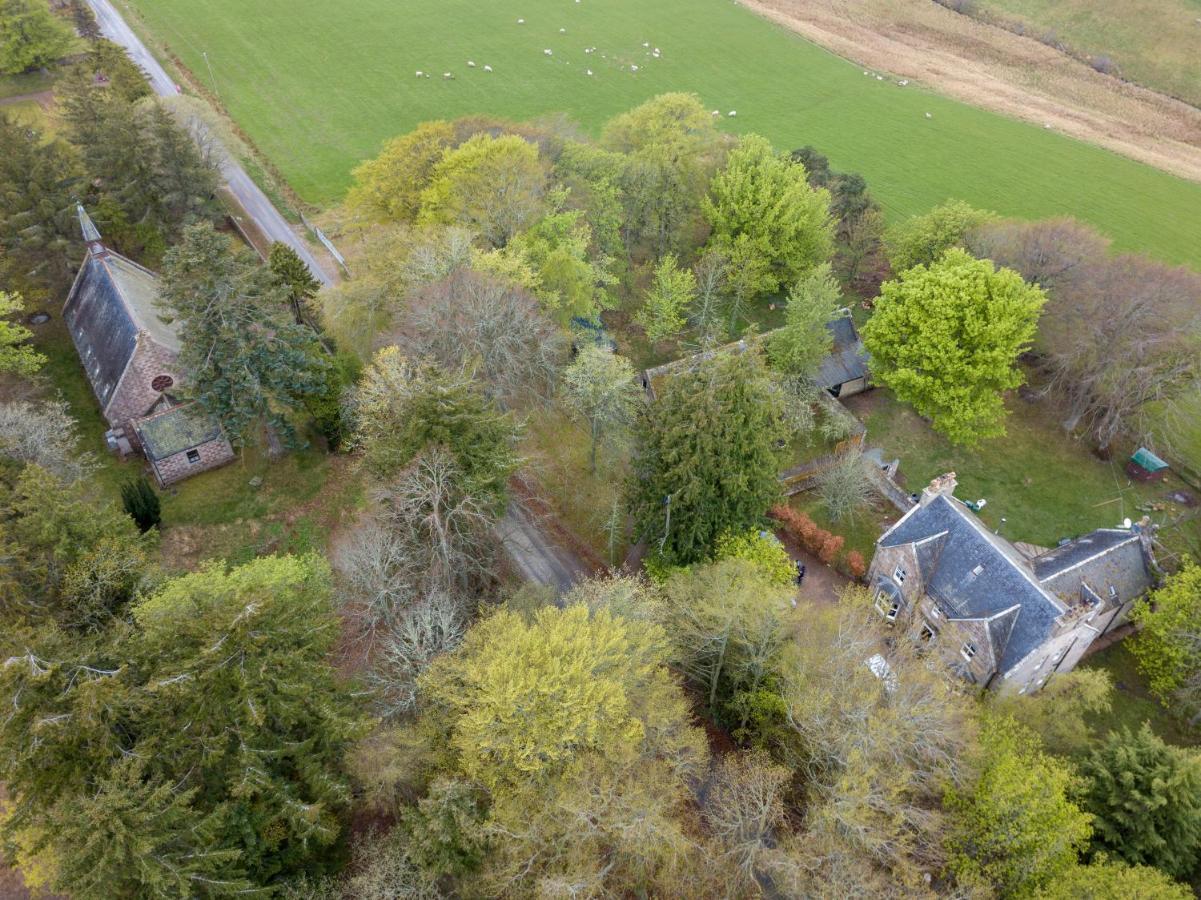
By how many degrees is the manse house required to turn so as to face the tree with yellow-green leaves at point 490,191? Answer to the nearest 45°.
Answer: approximately 45° to its right

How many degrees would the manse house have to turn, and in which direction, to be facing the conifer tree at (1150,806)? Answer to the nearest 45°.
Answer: approximately 90° to its left

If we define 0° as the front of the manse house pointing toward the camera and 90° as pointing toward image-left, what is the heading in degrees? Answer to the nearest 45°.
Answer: approximately 45°

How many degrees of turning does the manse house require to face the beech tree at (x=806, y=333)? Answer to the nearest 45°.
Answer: approximately 90° to its right
